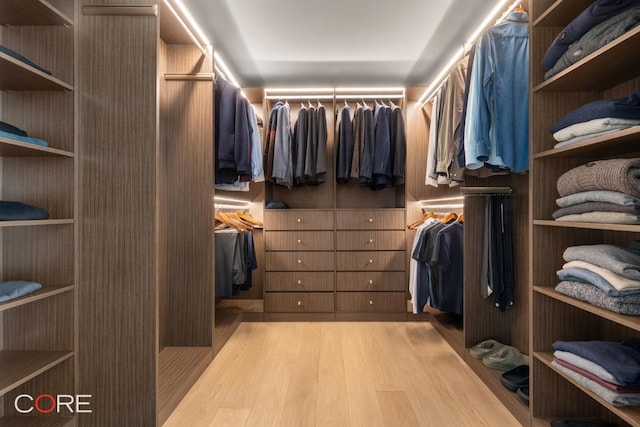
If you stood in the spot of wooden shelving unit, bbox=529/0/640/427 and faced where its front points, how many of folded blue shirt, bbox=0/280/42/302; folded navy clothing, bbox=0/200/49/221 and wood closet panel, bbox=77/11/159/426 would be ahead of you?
3

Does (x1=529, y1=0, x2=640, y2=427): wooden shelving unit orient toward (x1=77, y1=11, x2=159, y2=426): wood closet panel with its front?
yes

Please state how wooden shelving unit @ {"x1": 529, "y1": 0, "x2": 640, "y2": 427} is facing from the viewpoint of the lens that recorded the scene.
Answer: facing the viewer and to the left of the viewer

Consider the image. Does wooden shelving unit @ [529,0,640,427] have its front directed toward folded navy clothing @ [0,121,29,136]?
yes

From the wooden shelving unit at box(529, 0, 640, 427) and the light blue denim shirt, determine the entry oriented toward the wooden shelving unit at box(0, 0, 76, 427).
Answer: the wooden shelving unit at box(529, 0, 640, 427)

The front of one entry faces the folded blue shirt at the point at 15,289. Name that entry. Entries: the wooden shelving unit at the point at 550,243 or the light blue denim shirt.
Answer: the wooden shelving unit
